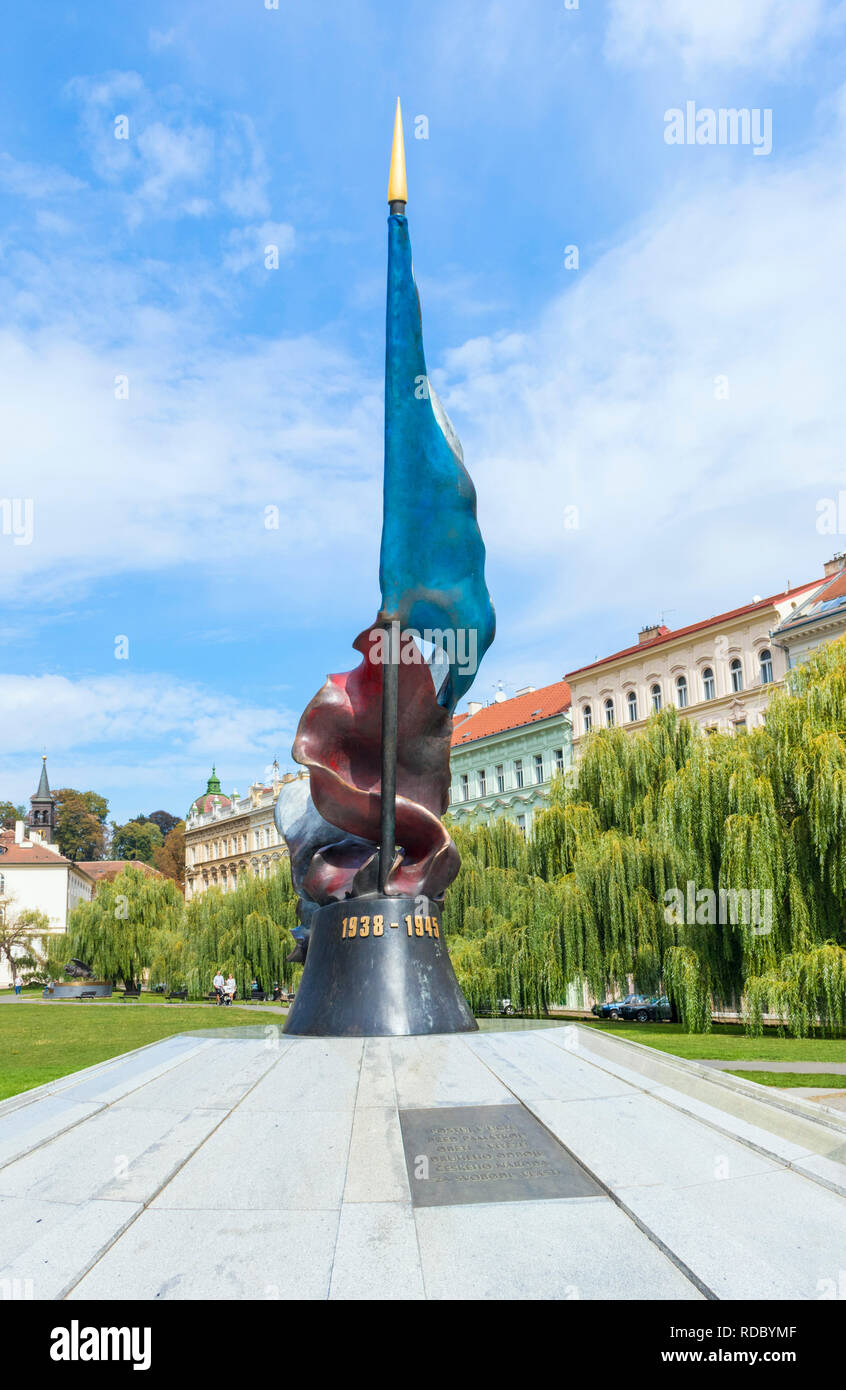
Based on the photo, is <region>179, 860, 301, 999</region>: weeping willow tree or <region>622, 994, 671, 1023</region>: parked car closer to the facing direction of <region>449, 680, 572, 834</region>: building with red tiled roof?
the weeping willow tree

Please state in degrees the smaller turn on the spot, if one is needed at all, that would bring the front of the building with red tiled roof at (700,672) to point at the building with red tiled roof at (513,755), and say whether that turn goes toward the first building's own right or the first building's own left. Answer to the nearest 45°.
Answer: approximately 90° to the first building's own right

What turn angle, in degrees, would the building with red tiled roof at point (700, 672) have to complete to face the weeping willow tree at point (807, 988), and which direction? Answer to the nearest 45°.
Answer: approximately 45° to its left

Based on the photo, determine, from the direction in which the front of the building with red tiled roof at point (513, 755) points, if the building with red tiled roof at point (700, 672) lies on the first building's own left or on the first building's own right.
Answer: on the first building's own left

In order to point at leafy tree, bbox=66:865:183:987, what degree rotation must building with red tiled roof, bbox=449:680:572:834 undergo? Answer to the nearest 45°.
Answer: approximately 45° to its right

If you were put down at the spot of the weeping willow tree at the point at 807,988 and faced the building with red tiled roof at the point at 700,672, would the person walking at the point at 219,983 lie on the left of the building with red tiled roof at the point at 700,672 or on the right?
left

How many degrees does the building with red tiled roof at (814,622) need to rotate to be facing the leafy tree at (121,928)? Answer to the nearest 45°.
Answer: approximately 45° to its right

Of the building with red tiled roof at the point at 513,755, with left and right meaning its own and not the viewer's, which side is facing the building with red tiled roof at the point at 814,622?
left

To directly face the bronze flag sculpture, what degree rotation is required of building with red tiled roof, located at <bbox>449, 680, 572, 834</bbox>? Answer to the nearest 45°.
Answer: approximately 45° to its left

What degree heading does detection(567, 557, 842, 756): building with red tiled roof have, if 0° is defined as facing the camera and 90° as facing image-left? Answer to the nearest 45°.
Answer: approximately 45°

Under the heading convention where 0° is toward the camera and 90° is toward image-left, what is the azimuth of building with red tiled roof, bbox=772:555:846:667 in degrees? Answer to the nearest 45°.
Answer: approximately 45°

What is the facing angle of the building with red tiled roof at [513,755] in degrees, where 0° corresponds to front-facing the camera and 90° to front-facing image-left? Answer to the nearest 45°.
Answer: approximately 45°
